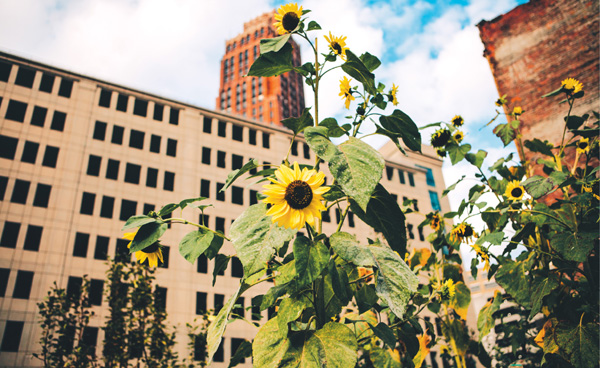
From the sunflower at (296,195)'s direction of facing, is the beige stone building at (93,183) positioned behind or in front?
behind

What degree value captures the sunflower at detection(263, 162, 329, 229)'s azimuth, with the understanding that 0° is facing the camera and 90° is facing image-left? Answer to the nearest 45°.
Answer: approximately 0°

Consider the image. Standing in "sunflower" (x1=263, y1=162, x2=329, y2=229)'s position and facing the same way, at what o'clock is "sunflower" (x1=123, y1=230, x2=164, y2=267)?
"sunflower" (x1=123, y1=230, x2=164, y2=267) is roughly at 4 o'clock from "sunflower" (x1=263, y1=162, x2=329, y2=229).

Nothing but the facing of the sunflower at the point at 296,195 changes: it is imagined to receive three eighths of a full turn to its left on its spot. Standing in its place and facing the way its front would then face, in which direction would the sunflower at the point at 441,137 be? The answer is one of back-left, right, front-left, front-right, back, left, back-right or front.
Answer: front
